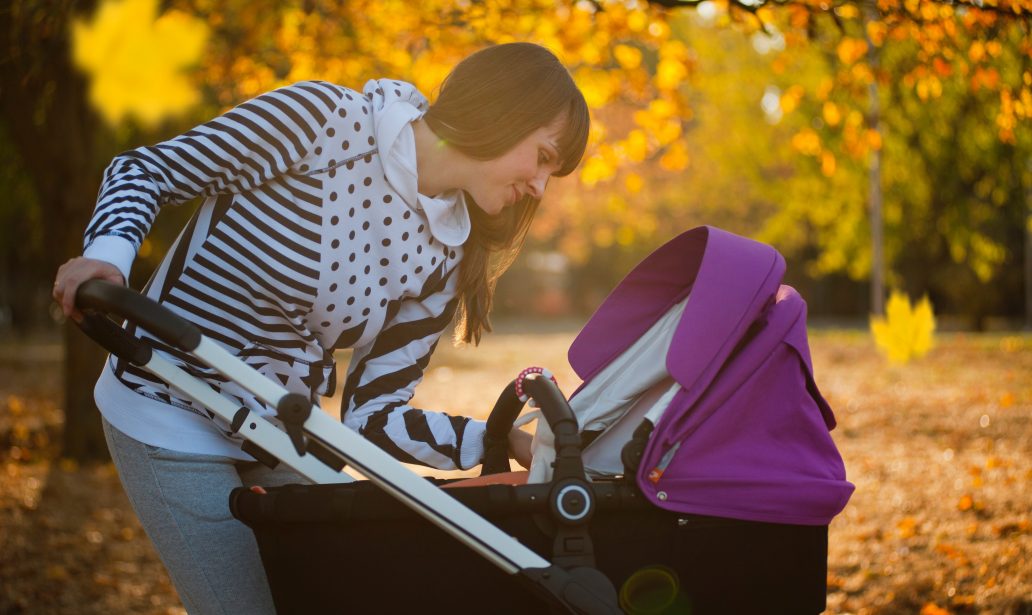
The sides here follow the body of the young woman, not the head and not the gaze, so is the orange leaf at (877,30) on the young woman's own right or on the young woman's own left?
on the young woman's own left

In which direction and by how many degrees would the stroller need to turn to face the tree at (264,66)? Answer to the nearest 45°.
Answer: approximately 90° to its left

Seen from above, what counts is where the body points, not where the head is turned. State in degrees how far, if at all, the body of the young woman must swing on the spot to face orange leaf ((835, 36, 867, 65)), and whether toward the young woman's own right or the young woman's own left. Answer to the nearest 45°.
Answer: approximately 90° to the young woman's own left

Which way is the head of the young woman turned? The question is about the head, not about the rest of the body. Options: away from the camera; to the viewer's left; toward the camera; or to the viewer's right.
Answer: to the viewer's right

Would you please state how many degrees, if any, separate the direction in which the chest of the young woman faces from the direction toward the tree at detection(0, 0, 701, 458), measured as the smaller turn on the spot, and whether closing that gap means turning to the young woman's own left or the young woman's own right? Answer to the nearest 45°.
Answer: approximately 135° to the young woman's own left

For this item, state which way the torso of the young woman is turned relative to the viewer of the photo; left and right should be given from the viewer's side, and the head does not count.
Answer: facing the viewer and to the right of the viewer

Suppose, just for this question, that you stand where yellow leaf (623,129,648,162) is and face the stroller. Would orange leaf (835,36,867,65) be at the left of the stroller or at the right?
left

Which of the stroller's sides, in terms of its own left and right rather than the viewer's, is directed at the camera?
right

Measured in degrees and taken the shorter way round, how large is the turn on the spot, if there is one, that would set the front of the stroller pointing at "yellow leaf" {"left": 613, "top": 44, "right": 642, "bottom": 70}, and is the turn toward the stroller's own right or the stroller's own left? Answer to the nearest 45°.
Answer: approximately 90° to the stroller's own left

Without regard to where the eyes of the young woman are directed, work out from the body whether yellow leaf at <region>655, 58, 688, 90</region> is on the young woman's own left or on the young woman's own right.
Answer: on the young woman's own left
